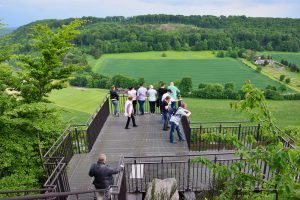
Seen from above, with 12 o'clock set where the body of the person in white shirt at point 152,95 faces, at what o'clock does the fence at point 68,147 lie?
The fence is roughly at 7 o'clock from the person in white shirt.

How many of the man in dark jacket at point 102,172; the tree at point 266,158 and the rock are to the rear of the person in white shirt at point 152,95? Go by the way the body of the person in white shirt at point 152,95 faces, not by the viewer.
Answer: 3

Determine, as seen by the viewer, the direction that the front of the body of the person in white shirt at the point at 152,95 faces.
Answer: away from the camera

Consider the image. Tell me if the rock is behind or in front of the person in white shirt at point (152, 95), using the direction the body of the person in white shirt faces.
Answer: behind

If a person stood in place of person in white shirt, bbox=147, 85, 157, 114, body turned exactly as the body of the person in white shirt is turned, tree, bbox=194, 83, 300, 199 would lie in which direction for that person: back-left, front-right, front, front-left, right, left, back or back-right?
back

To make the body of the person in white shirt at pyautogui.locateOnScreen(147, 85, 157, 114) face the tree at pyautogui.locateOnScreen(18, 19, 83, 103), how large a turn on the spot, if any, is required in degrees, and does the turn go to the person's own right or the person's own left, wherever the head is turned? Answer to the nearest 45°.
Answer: approximately 135° to the person's own left
